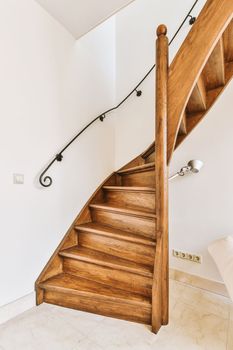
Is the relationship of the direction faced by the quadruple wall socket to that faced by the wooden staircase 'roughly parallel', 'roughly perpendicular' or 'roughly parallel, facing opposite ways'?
roughly parallel

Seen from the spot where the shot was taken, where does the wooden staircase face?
facing the viewer and to the left of the viewer
